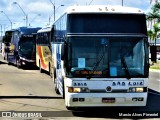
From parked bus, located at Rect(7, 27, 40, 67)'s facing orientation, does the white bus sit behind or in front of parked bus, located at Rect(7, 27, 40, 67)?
in front

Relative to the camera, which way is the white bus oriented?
toward the camera

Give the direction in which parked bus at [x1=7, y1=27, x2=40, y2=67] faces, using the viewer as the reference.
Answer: facing the viewer and to the right of the viewer

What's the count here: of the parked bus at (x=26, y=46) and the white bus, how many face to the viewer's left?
0

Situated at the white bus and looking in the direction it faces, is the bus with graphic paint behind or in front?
behind
